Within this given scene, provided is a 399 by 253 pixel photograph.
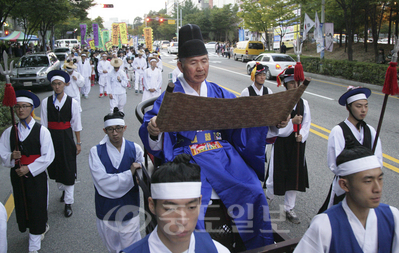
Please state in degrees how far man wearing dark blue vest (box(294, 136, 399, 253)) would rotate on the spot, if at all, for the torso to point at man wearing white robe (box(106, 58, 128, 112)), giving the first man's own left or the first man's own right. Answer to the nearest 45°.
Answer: approximately 180°

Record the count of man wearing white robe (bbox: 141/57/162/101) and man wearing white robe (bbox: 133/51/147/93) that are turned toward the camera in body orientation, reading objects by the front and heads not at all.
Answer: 2

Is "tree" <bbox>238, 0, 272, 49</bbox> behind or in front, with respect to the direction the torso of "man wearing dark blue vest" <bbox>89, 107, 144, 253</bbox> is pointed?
behind

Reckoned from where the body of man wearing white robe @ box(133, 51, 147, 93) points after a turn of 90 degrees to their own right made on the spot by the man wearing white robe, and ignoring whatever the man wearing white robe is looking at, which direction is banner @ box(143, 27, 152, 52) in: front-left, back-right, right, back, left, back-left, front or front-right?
right

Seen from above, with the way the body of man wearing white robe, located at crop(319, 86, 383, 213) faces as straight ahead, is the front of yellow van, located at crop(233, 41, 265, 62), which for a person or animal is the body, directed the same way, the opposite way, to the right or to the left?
the opposite way

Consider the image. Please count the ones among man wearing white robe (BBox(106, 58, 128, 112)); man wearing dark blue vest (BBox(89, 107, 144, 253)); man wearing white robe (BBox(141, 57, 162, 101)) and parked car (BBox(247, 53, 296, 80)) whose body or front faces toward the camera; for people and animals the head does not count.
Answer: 3

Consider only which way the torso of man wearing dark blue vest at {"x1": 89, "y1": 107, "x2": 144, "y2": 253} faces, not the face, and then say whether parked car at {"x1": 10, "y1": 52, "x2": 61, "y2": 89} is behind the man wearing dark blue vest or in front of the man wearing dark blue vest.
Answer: behind

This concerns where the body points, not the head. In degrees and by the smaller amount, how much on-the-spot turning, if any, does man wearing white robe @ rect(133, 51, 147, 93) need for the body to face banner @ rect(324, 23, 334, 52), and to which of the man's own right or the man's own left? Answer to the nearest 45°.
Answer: approximately 90° to the man's own left

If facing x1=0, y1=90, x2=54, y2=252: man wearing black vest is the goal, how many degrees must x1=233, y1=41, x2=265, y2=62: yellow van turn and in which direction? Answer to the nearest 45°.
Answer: approximately 135° to its left
